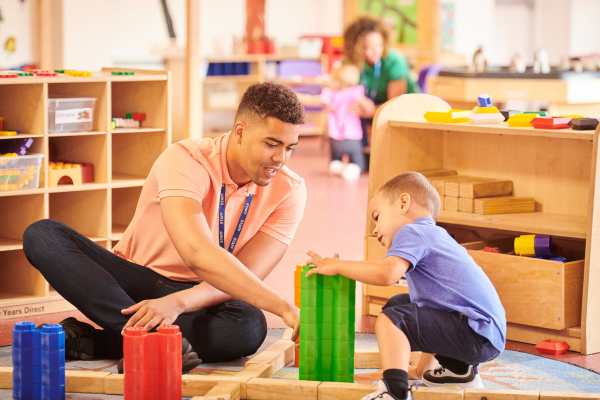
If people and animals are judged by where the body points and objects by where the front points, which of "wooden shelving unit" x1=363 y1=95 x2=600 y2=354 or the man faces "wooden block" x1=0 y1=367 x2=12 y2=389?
the wooden shelving unit

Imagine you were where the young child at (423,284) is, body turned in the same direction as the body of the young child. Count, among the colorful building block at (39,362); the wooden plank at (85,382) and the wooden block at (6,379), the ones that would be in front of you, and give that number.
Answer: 3

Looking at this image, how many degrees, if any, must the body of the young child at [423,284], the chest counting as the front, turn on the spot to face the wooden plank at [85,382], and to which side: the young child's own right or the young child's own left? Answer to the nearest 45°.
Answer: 0° — they already face it

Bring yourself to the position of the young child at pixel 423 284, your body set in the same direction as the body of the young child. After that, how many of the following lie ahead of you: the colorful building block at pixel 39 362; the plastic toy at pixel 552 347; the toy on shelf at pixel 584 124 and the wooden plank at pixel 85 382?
2

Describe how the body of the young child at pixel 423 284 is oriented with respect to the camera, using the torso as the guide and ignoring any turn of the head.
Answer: to the viewer's left

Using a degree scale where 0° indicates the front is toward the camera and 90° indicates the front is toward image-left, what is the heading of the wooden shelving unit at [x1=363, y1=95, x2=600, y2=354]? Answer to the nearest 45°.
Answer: approximately 45°

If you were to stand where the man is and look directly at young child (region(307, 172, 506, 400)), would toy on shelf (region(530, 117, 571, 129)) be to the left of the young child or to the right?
left

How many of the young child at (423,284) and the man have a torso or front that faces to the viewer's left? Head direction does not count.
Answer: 1

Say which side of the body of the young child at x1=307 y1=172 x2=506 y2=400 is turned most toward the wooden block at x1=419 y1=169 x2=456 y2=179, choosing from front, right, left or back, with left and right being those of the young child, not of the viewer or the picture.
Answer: right

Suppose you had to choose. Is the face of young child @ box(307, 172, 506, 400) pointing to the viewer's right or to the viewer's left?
to the viewer's left

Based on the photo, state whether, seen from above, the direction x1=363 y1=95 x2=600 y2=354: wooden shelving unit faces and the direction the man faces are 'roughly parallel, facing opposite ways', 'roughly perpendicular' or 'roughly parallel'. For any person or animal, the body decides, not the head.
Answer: roughly perpendicular
